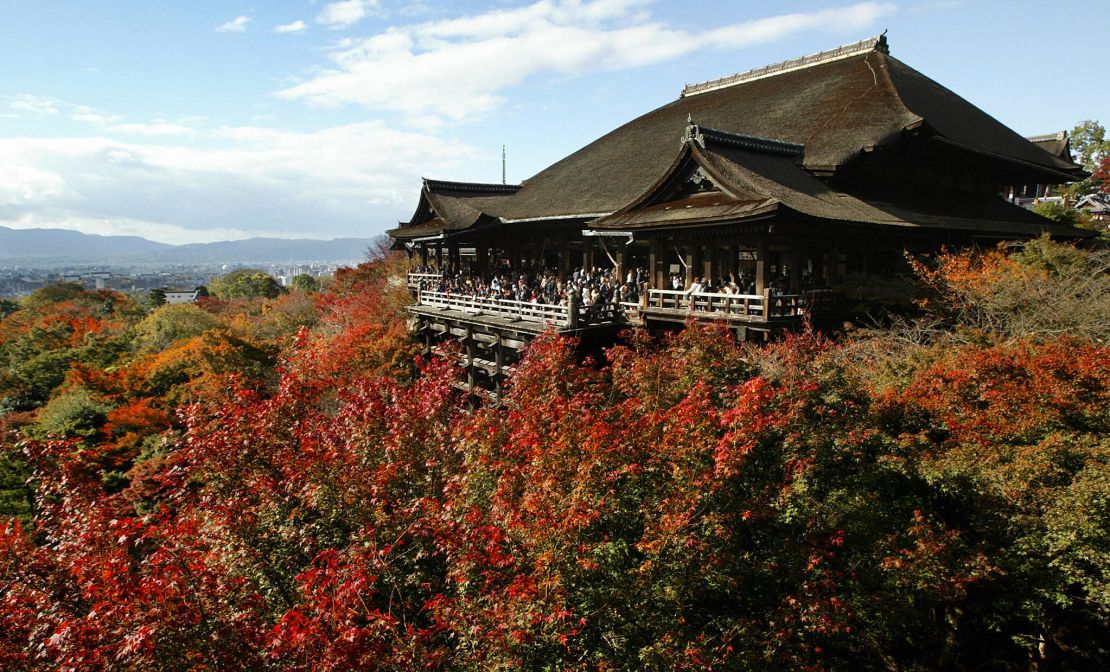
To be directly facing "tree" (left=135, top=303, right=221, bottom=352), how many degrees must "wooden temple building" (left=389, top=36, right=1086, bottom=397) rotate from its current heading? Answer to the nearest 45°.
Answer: approximately 45° to its right

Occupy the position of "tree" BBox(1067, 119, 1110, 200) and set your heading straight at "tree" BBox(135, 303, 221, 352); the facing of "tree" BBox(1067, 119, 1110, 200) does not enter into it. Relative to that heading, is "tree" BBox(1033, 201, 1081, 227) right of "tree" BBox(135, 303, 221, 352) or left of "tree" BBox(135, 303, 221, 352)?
left

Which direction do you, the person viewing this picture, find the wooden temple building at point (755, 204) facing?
facing the viewer and to the left of the viewer

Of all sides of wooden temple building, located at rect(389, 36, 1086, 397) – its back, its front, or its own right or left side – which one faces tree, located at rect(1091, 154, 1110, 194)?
back

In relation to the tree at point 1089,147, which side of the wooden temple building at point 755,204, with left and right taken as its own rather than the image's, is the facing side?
back

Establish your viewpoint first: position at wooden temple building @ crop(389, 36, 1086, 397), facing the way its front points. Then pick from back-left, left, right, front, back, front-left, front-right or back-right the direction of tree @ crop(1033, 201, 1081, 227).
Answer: back
